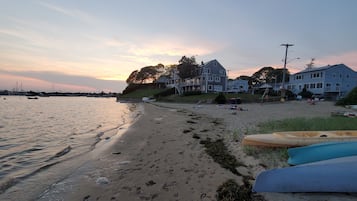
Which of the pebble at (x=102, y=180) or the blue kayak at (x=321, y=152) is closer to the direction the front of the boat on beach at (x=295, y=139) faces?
the pebble

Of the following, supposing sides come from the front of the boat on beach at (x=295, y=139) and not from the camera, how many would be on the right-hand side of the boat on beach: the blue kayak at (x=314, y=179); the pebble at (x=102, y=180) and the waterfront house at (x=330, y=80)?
1

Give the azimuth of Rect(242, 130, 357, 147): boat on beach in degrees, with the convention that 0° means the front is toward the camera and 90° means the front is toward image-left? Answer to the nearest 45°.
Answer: approximately 90°

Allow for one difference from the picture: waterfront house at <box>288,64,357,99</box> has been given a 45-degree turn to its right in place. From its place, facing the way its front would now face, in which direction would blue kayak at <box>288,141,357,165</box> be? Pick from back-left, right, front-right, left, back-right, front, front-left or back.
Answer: left

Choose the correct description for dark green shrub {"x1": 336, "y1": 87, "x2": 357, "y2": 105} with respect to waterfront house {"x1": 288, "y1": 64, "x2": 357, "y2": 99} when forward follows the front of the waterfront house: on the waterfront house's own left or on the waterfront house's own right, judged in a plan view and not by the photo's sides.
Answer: on the waterfront house's own left

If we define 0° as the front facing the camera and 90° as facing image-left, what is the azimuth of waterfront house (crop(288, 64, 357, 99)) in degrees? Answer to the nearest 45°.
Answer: approximately 45°

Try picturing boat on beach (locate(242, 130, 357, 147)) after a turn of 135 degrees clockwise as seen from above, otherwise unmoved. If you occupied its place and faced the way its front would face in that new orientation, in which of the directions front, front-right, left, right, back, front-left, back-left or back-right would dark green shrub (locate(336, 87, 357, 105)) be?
front-left

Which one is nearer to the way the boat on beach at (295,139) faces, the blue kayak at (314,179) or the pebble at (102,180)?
the pebble

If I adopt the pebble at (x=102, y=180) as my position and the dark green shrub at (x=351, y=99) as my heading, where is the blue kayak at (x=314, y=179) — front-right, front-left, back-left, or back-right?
front-right

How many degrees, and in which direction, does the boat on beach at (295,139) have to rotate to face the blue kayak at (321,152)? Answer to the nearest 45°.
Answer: approximately 135° to its left

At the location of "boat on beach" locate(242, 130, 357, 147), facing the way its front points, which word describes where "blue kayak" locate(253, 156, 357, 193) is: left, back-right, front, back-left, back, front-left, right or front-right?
left

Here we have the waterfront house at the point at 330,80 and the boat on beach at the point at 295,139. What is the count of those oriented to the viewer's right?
0
